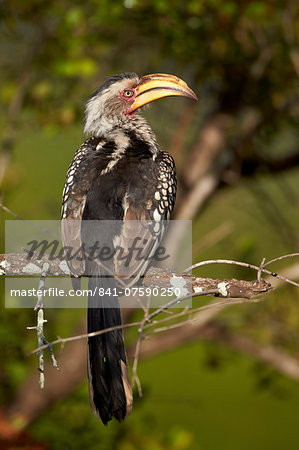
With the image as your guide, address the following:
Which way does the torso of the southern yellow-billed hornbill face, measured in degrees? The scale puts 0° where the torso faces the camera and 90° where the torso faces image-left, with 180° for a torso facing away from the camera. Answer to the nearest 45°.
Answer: approximately 180°
